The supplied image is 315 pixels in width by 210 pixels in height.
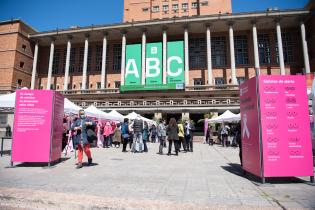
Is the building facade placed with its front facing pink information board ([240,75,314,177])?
yes

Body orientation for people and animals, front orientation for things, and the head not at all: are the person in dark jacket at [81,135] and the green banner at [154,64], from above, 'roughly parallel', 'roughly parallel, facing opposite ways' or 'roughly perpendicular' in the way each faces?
roughly parallel

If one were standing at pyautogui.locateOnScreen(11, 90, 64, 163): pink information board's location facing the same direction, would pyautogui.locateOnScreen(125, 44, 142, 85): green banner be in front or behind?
behind

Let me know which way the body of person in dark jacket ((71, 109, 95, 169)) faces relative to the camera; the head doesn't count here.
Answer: toward the camera

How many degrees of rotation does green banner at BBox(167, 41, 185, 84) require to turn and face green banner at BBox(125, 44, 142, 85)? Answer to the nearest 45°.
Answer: approximately 90° to its right

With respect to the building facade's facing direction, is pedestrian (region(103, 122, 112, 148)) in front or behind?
in front

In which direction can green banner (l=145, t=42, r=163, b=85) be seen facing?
toward the camera

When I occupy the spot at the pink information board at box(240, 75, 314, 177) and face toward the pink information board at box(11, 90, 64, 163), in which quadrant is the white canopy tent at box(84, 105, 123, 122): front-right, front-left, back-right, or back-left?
front-right

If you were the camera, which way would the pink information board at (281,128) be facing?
facing the viewer

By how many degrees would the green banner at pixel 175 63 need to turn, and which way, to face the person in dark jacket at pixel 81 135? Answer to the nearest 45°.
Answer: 0° — it already faces them

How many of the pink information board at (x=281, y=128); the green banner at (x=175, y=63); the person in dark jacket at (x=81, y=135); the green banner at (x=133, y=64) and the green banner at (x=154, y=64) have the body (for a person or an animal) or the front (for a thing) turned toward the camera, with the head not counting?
5

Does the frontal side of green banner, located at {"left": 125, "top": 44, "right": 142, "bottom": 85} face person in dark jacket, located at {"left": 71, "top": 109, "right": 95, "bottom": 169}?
yes
